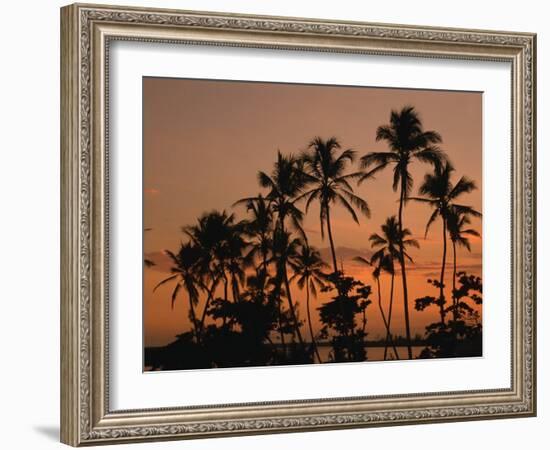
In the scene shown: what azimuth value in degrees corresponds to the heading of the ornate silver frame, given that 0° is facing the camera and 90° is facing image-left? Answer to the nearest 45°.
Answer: approximately 315°
